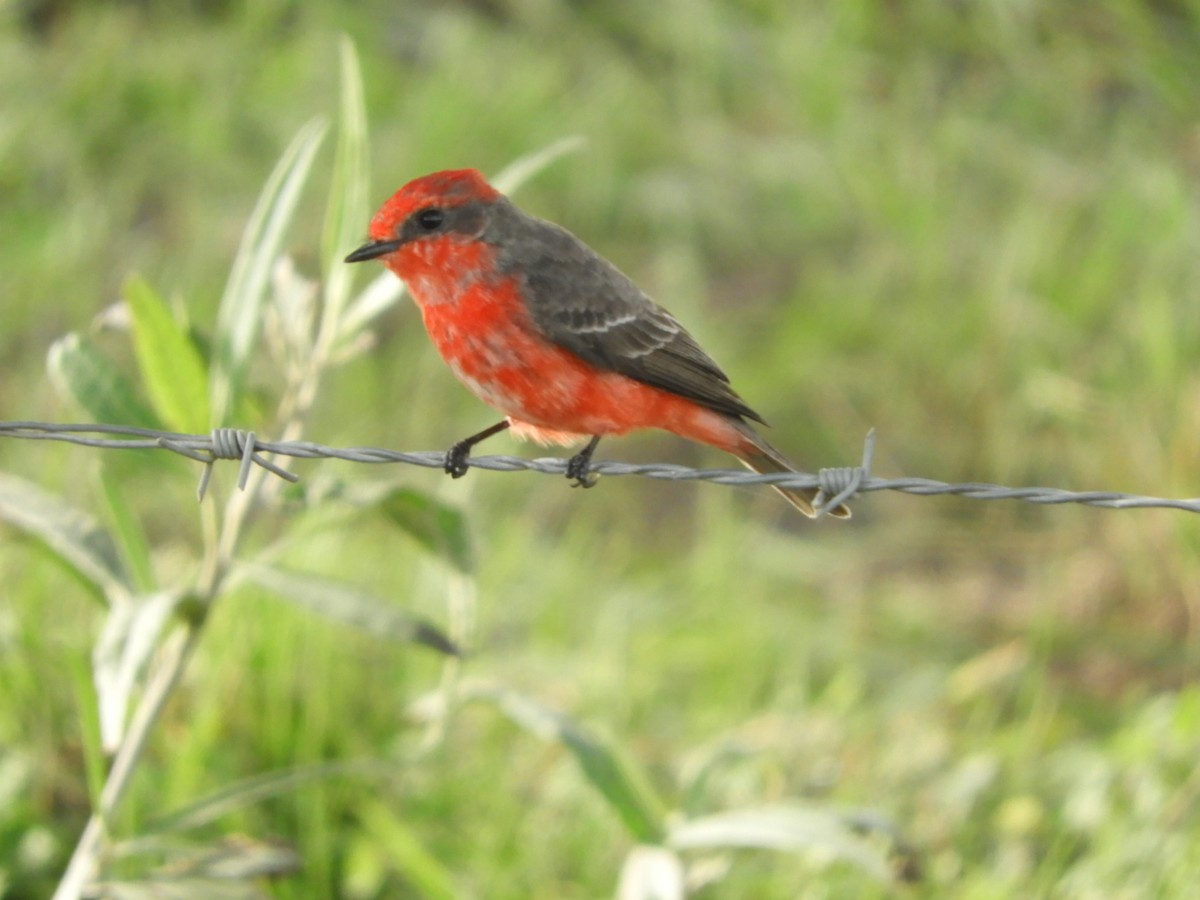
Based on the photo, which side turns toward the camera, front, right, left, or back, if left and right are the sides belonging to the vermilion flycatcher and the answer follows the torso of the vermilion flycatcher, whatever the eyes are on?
left
